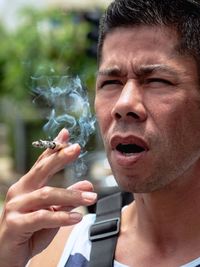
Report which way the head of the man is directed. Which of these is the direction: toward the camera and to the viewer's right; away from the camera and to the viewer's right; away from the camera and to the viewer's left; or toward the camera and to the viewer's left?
toward the camera and to the viewer's left

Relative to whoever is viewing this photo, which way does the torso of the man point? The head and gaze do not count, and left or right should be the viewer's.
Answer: facing the viewer and to the left of the viewer
